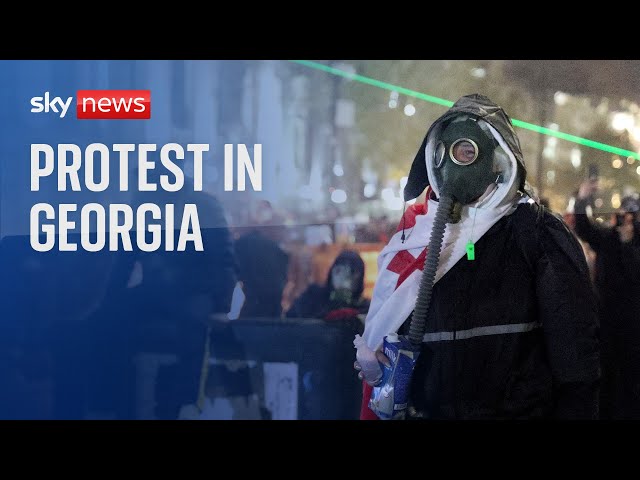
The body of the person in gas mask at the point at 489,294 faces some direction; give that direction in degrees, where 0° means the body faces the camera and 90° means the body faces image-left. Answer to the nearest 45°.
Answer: approximately 45°

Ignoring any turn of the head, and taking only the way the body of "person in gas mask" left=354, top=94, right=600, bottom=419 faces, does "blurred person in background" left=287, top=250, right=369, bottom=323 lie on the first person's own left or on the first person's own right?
on the first person's own right
